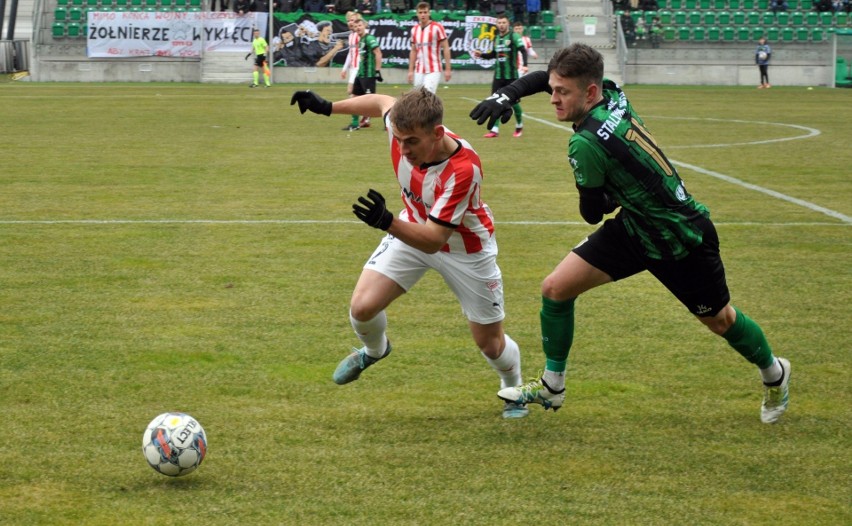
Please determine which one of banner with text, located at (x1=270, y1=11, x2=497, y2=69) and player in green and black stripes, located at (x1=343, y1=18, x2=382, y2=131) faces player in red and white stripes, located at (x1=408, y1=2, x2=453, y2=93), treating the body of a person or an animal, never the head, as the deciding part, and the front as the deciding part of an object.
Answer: the banner with text

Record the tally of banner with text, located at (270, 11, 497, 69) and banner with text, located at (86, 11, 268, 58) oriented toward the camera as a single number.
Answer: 2

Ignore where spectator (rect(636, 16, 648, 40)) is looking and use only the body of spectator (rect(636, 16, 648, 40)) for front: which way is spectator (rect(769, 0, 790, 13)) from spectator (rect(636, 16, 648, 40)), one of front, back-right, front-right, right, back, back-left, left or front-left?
back-left

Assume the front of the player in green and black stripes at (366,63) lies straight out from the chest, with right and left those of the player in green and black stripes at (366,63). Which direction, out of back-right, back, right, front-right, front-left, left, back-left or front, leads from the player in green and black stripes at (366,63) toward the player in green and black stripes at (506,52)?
back-left

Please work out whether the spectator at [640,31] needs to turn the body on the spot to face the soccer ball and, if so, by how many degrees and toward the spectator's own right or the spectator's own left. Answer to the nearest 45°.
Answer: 0° — they already face it

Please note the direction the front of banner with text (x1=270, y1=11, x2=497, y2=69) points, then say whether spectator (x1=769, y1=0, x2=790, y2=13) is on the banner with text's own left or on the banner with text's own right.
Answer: on the banner with text's own left
